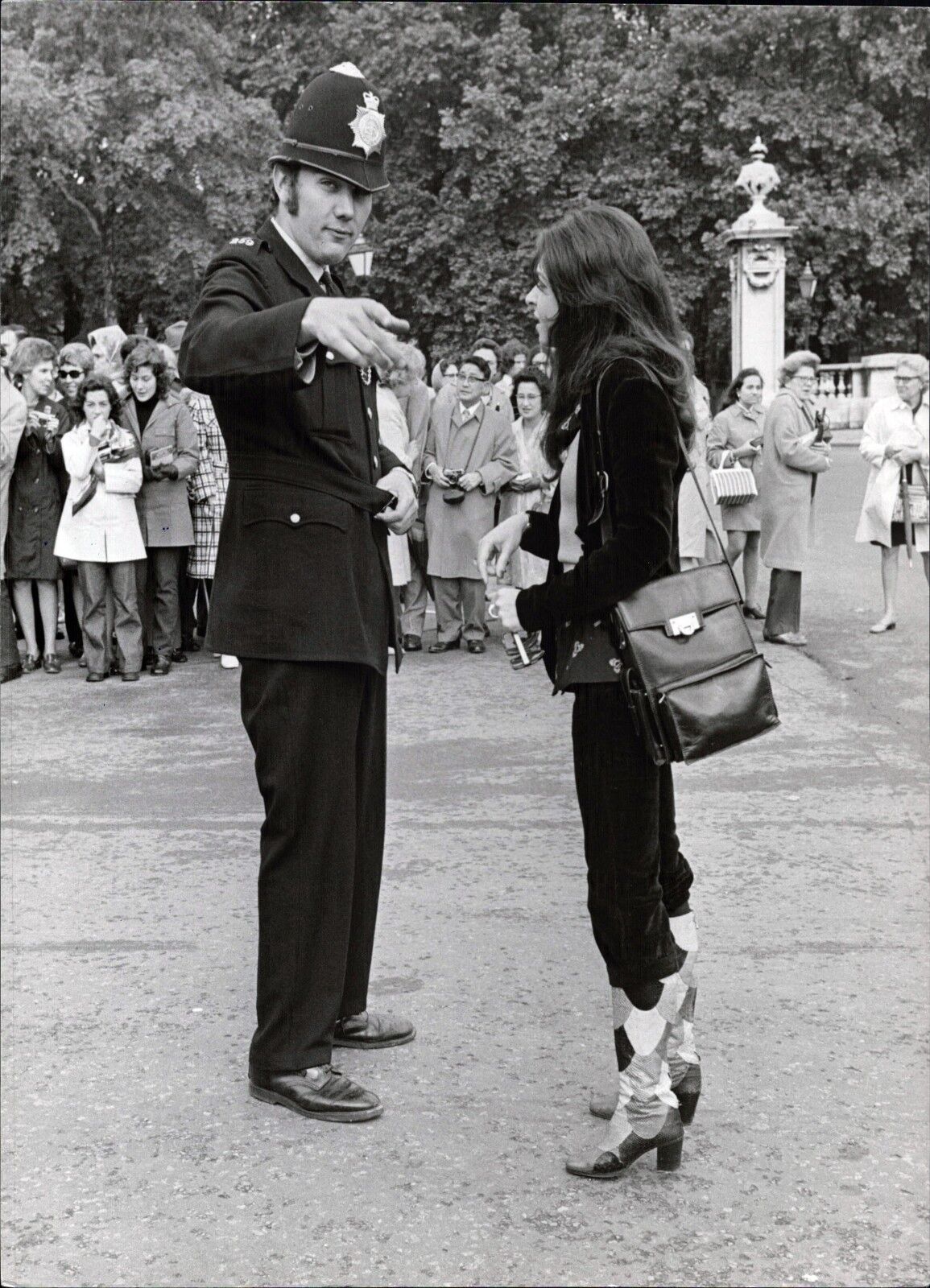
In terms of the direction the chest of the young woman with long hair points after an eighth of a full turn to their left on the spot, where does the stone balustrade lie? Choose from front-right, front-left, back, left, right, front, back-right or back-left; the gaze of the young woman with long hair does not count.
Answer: back-right

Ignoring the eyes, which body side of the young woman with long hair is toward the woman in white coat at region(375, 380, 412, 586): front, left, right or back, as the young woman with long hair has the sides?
right

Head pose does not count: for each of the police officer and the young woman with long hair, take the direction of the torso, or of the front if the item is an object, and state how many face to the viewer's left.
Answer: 1

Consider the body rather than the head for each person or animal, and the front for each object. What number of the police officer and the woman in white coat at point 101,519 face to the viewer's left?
0

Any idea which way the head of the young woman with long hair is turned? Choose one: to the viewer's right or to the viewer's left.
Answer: to the viewer's left

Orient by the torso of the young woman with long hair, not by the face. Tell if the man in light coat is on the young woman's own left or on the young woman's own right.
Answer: on the young woman's own right

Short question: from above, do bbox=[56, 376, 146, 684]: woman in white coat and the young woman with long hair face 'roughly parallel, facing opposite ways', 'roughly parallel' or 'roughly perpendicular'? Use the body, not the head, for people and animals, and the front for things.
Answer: roughly perpendicular

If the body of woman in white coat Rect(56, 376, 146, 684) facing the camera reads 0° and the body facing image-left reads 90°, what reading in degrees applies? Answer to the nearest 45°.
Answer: approximately 0°

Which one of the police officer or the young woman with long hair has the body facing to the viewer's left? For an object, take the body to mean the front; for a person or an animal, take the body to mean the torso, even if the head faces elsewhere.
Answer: the young woman with long hair

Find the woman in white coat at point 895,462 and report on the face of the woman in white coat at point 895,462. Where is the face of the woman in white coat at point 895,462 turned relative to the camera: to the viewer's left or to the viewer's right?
to the viewer's left

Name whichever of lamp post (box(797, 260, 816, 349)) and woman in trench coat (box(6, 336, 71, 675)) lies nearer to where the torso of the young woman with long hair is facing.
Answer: the woman in trench coat

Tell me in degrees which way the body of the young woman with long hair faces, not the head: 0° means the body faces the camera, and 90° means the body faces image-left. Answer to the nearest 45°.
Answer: approximately 90°

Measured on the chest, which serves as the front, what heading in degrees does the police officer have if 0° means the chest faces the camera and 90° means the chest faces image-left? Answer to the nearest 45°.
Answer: approximately 315°

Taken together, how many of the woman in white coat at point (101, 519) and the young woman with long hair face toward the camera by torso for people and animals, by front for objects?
1
